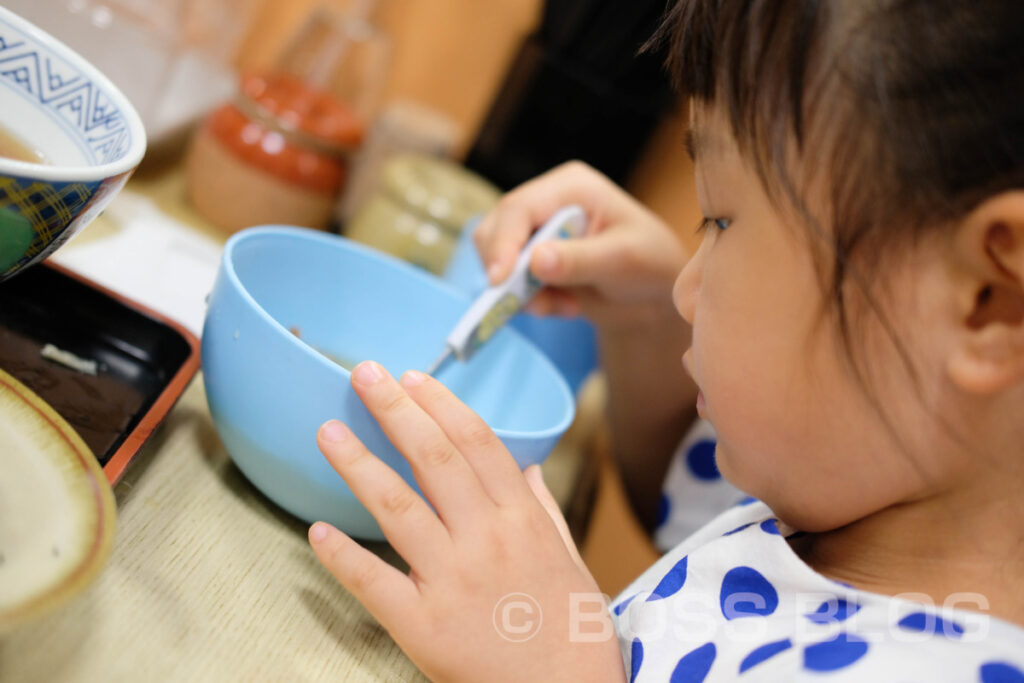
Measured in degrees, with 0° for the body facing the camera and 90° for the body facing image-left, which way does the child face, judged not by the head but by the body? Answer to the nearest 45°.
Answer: approximately 90°
